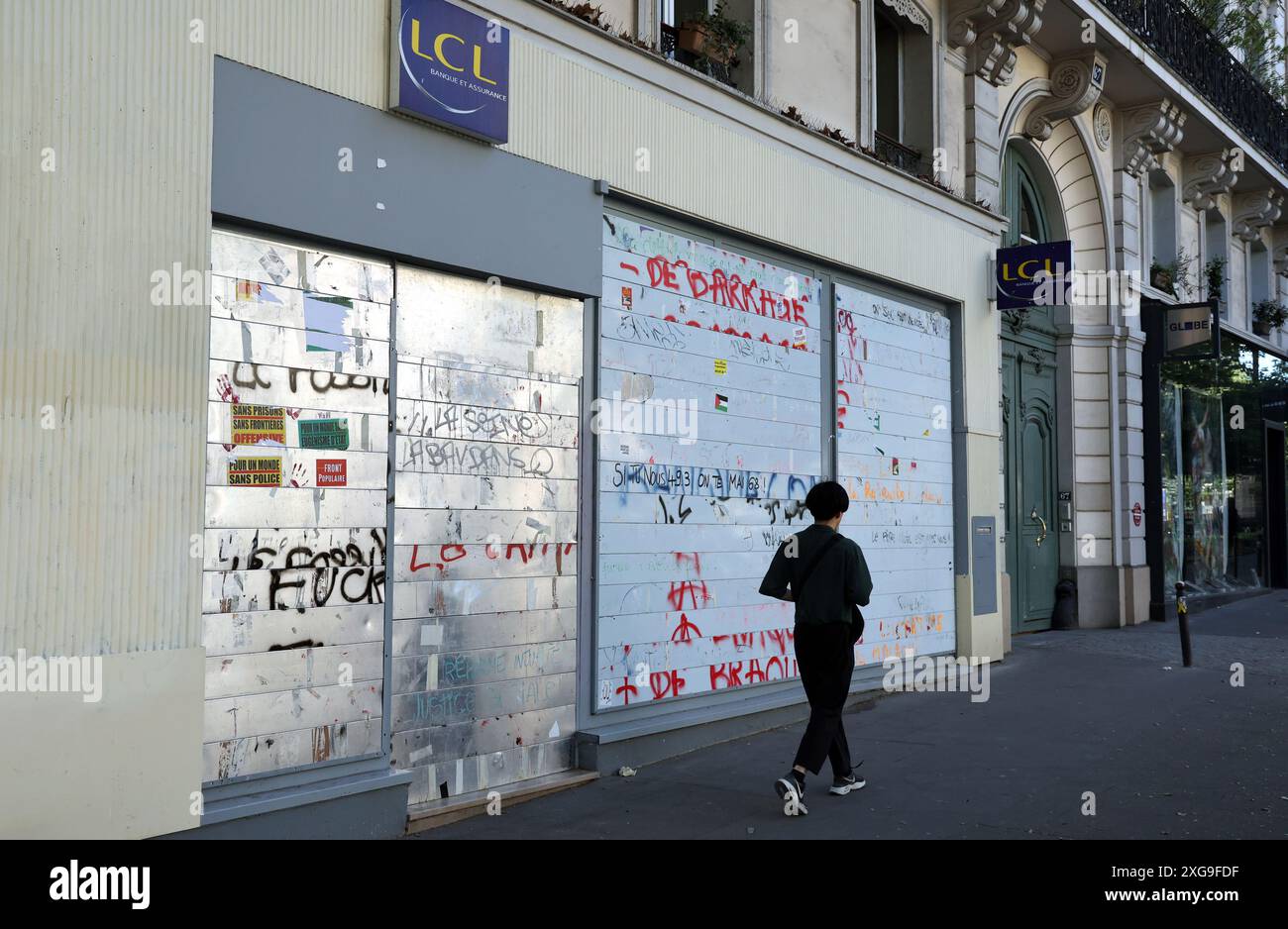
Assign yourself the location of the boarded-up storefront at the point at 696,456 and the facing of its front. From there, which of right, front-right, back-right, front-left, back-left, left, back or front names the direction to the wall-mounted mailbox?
left

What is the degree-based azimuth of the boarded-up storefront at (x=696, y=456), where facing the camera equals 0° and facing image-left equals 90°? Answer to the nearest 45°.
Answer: approximately 315°

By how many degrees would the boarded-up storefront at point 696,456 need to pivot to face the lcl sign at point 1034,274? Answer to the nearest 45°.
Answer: approximately 90° to its left

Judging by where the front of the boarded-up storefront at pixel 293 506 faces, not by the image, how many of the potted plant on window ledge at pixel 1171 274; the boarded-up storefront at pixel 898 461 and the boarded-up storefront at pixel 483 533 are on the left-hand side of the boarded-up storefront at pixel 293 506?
3

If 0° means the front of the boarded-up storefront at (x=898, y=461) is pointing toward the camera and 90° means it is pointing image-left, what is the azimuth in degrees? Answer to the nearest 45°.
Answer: approximately 315°

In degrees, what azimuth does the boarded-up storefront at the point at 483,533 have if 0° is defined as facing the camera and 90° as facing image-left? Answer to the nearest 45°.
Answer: approximately 315°

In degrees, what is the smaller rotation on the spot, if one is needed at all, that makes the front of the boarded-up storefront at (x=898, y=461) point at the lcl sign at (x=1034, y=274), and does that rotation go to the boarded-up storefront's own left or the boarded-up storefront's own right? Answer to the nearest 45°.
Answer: approximately 90° to the boarded-up storefront's own left

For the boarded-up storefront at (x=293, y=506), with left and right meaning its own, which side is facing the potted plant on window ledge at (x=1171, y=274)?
left

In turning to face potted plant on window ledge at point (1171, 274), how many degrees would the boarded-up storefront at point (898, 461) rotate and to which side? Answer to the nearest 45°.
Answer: approximately 90° to its left

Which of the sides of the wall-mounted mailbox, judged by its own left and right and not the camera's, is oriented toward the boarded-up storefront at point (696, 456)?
right

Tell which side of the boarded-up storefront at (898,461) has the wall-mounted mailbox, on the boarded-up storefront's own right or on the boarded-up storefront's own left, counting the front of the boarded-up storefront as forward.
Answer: on the boarded-up storefront's own left

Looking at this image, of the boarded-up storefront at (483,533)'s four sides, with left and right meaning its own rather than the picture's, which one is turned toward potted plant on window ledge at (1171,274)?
left
